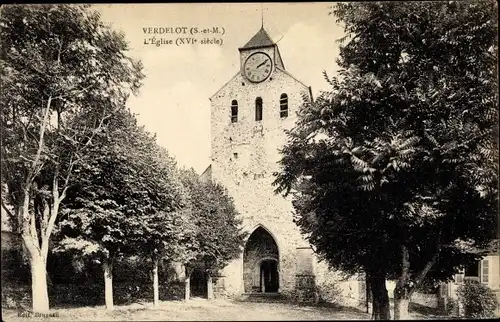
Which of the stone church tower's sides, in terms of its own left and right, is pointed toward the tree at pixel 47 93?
front

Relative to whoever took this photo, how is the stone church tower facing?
facing the viewer

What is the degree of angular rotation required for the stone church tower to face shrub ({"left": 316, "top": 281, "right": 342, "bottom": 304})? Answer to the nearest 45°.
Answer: approximately 45° to its left

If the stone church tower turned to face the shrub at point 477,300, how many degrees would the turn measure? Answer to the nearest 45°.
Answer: approximately 45° to its left

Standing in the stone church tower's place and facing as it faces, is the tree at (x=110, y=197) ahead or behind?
ahead

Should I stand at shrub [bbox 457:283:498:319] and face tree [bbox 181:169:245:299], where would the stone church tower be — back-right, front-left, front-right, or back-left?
front-right

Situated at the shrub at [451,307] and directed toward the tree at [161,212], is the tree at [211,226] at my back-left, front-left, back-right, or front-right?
front-right

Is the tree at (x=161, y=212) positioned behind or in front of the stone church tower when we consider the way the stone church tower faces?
in front
